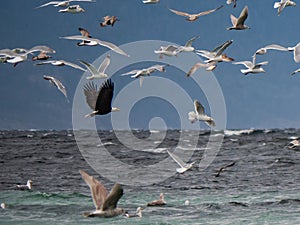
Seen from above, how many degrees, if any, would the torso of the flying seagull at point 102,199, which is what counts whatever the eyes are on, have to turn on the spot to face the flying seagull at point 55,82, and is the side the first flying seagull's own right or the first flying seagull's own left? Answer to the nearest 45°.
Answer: approximately 90° to the first flying seagull's own left

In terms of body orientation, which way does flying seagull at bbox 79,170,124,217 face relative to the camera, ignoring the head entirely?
to the viewer's right

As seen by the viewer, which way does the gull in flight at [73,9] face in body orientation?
to the viewer's right

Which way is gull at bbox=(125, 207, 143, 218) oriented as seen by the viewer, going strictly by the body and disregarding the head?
to the viewer's right

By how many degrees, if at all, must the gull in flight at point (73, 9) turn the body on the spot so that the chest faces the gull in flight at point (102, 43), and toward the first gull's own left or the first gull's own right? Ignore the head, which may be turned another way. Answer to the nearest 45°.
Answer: approximately 90° to the first gull's own right
